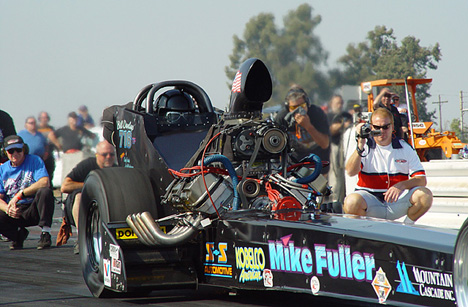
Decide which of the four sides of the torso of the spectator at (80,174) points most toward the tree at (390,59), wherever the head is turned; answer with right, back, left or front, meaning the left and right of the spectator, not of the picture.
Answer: left

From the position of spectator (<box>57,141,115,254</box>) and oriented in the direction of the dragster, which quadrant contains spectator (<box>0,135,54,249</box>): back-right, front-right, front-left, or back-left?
back-right

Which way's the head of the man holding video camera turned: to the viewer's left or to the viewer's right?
to the viewer's left

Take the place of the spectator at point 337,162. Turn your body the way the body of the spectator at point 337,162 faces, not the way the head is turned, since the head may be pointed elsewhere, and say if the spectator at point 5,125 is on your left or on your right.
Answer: on your right

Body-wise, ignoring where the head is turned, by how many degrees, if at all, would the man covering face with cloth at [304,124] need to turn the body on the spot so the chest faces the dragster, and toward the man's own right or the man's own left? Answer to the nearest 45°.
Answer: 0° — they already face it

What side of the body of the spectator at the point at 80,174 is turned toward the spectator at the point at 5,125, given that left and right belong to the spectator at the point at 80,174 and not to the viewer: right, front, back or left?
right

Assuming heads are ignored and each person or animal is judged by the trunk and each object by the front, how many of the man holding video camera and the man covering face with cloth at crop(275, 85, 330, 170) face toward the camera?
2

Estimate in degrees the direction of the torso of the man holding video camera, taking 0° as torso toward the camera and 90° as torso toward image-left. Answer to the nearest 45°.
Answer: approximately 0°

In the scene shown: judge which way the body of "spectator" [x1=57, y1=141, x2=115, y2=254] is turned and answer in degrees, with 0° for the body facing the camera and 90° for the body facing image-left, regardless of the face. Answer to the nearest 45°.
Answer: approximately 315°
